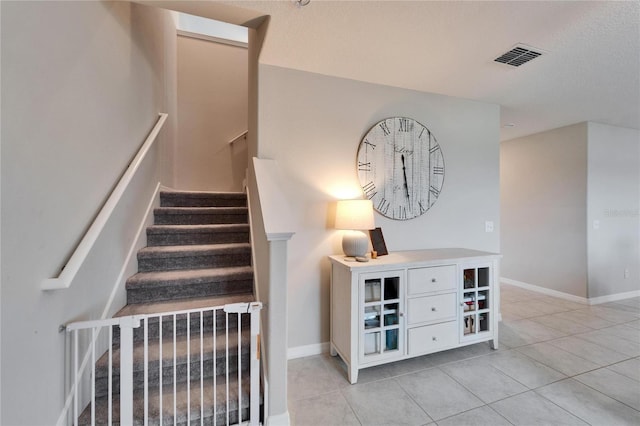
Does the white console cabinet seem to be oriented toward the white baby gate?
no

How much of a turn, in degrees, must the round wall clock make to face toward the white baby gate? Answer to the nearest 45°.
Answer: approximately 90° to its right

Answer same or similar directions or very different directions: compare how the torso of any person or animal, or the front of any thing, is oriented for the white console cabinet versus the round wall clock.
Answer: same or similar directions

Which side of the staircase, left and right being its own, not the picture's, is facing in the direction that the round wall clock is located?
left

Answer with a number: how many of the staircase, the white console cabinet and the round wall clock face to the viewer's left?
0

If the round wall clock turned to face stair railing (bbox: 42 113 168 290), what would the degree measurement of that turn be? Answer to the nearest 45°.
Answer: approximately 90° to its right

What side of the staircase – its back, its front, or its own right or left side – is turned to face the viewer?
front

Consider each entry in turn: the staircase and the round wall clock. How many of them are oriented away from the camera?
0

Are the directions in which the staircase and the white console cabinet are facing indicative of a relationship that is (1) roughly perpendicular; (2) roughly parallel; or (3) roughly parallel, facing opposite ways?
roughly parallel

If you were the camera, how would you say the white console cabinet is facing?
facing the viewer and to the right of the viewer

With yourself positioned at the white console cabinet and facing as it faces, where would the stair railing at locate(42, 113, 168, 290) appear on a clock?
The stair railing is roughly at 3 o'clock from the white console cabinet.
